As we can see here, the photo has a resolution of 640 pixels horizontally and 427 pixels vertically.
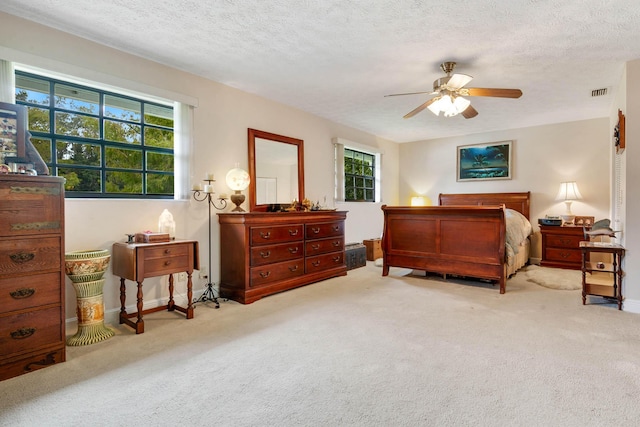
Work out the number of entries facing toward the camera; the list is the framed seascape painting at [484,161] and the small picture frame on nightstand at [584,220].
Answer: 2

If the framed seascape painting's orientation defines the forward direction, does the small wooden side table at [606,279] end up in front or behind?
in front

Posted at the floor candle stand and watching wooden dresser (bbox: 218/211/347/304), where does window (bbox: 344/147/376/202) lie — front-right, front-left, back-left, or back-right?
front-left

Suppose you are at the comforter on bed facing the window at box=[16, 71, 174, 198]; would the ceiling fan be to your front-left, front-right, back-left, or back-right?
front-left

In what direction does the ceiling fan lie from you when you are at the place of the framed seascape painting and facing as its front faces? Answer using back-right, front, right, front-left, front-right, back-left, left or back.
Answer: front

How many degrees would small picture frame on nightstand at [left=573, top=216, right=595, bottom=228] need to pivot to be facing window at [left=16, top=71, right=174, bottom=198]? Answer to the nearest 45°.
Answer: approximately 45° to its right

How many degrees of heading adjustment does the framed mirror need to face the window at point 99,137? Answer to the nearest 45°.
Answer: approximately 90° to its right

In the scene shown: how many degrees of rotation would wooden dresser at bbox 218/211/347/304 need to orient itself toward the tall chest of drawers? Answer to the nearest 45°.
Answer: approximately 90° to its right

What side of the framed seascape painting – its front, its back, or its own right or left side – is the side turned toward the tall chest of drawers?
front

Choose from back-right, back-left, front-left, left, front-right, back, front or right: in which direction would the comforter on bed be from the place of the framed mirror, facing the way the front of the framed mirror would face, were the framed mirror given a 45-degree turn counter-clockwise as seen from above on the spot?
front

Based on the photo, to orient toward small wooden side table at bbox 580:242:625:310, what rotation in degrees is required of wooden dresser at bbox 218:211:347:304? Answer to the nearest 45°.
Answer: approximately 45° to its left

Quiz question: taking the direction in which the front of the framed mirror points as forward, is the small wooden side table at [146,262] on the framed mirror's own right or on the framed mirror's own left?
on the framed mirror's own right

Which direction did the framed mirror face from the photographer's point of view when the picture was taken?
facing the viewer and to the right of the viewer

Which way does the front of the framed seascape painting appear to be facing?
toward the camera

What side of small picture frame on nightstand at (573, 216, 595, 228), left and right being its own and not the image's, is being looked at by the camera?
front

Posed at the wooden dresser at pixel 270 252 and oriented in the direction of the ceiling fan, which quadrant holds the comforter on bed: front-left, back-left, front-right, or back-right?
front-left
